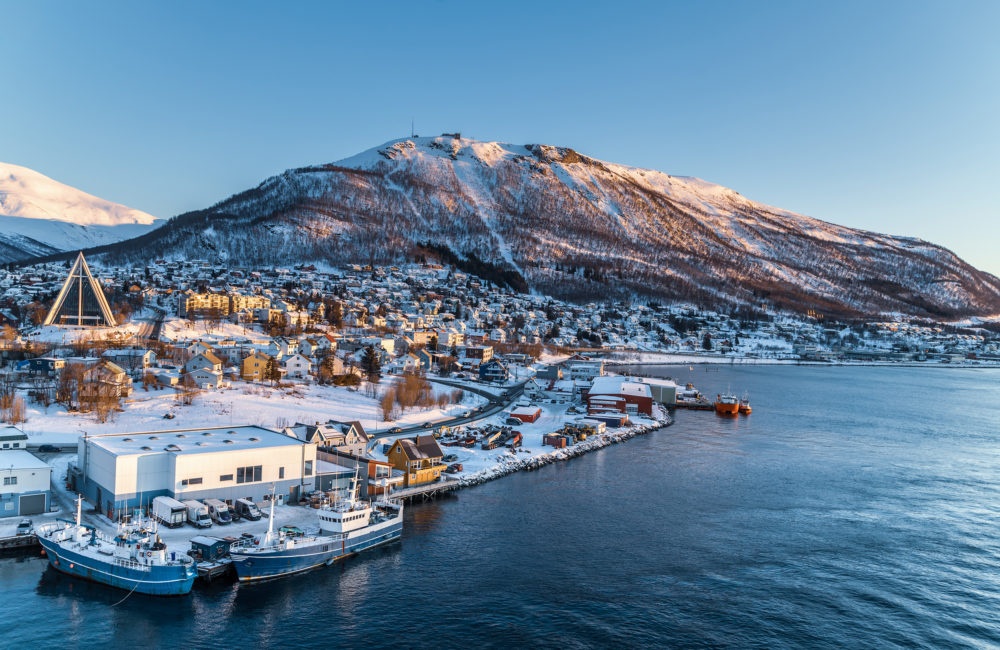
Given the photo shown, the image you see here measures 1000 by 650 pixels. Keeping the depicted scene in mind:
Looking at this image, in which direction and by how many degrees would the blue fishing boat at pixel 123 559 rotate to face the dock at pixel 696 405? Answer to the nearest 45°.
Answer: approximately 90° to its right

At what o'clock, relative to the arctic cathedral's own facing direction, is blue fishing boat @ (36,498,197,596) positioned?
The blue fishing boat is roughly at 12 o'clock from the arctic cathedral.

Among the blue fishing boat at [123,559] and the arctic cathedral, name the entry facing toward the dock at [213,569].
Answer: the arctic cathedral

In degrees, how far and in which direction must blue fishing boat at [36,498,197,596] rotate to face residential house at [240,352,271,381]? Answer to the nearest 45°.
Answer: approximately 45° to its right

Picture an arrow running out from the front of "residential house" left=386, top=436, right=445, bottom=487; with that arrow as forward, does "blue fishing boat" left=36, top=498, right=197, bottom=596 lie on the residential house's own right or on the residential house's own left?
on the residential house's own right

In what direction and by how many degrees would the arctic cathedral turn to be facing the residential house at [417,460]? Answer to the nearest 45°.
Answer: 0° — it already faces it

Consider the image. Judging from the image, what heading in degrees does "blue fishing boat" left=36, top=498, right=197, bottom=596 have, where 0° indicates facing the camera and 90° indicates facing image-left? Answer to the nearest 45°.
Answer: approximately 135°

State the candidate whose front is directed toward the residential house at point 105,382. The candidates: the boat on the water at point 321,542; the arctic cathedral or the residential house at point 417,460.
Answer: the arctic cathedral

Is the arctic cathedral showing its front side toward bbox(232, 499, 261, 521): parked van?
yes

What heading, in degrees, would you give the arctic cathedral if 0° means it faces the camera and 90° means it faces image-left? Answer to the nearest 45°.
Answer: approximately 0°

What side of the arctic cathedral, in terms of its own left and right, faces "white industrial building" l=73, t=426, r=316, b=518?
front

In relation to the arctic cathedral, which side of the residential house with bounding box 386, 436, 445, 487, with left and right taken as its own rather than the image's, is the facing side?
back

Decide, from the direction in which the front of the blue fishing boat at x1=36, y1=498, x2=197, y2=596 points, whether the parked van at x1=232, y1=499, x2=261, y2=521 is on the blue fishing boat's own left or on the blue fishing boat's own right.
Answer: on the blue fishing boat's own right
